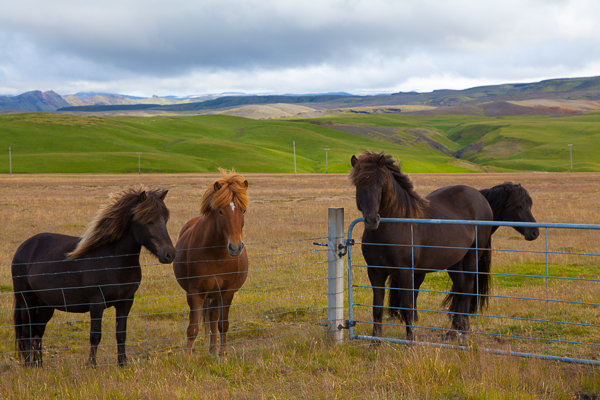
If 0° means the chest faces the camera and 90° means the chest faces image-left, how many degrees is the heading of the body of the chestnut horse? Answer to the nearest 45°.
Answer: approximately 0°

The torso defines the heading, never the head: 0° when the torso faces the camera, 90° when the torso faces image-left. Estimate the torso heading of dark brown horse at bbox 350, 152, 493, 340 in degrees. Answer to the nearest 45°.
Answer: approximately 45°

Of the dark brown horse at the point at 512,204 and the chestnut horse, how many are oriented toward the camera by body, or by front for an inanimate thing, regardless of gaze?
1

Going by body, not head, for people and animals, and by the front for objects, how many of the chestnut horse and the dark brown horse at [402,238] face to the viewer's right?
0

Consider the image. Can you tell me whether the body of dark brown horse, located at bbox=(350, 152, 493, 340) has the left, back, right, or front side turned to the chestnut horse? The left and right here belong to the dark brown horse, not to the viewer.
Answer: front

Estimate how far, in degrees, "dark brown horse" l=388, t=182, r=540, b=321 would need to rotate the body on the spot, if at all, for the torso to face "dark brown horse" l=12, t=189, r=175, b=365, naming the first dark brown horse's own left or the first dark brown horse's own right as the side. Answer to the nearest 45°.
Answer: approximately 135° to the first dark brown horse's own right

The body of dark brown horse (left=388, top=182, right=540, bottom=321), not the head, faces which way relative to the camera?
to the viewer's right

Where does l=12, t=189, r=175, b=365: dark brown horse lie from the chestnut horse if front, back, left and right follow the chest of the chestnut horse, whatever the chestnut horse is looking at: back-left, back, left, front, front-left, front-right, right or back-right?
right

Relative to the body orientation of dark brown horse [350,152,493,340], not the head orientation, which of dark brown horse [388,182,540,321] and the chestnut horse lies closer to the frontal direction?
the chestnut horse

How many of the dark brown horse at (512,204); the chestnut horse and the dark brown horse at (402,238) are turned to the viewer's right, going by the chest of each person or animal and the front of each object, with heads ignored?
1

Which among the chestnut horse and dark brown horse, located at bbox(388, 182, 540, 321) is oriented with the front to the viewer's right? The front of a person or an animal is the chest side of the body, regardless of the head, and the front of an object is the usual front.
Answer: the dark brown horse
